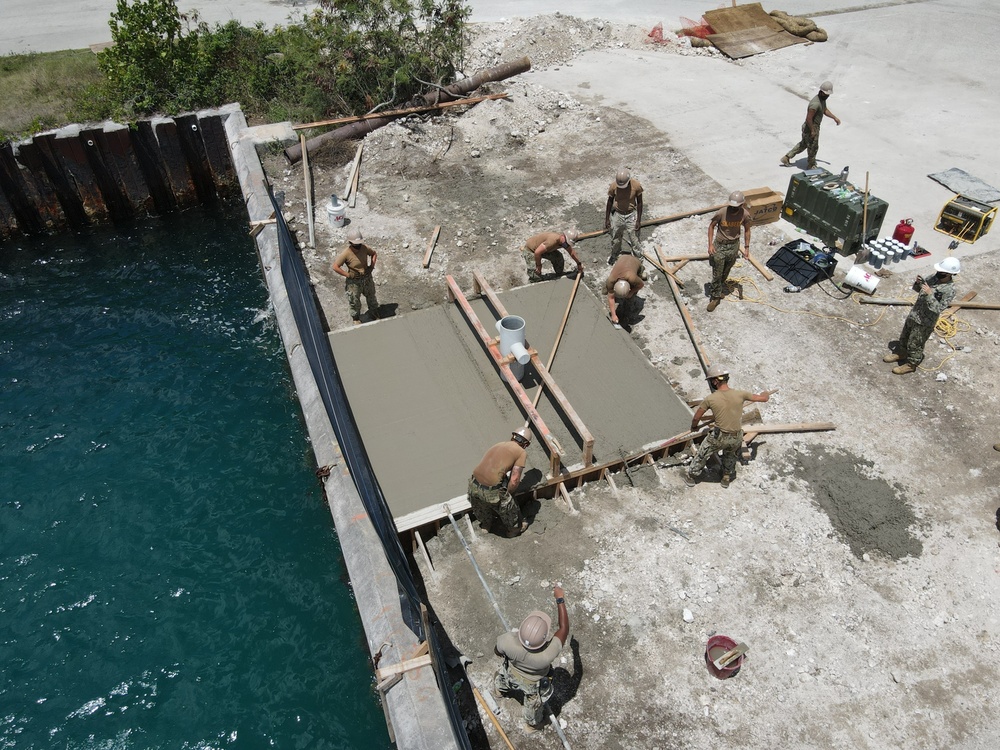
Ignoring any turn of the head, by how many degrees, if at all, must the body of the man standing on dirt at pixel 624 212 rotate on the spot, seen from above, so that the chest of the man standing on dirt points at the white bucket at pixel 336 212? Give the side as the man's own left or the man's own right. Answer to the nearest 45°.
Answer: approximately 90° to the man's own right

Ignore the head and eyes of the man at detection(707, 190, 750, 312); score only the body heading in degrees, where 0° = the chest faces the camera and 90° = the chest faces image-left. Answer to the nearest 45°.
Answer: approximately 0°

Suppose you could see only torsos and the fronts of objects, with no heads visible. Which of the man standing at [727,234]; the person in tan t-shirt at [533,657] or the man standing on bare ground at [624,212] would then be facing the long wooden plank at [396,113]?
the person in tan t-shirt

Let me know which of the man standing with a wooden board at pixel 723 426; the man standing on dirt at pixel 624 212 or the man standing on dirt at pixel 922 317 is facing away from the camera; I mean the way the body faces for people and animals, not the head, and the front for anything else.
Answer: the man standing with a wooden board

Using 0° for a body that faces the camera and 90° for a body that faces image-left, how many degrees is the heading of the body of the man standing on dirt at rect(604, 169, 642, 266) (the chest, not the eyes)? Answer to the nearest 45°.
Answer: approximately 0°

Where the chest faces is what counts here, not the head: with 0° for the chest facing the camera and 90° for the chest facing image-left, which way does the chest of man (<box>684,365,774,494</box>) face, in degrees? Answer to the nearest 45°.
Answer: approximately 180°

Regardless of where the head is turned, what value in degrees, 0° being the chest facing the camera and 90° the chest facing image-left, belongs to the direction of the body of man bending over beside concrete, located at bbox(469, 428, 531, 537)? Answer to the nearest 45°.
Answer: approximately 225°
